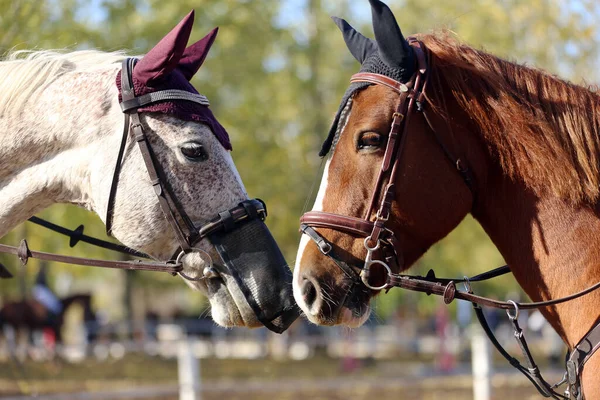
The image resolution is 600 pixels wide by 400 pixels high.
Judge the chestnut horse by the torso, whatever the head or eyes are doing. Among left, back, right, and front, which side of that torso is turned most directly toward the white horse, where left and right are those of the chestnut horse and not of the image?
front

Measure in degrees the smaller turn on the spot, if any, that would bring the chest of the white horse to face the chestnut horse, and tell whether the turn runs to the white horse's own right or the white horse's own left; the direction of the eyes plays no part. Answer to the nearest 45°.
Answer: approximately 45° to the white horse's own right

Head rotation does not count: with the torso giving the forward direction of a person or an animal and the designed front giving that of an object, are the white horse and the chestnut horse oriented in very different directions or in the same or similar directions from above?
very different directions

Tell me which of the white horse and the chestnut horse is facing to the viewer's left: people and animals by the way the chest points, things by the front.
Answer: the chestnut horse

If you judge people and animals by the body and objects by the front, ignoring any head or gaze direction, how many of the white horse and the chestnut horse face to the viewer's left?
1

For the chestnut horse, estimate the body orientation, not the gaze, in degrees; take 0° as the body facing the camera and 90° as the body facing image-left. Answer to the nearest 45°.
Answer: approximately 90°

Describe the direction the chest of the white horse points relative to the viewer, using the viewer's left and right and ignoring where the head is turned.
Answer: facing to the right of the viewer
